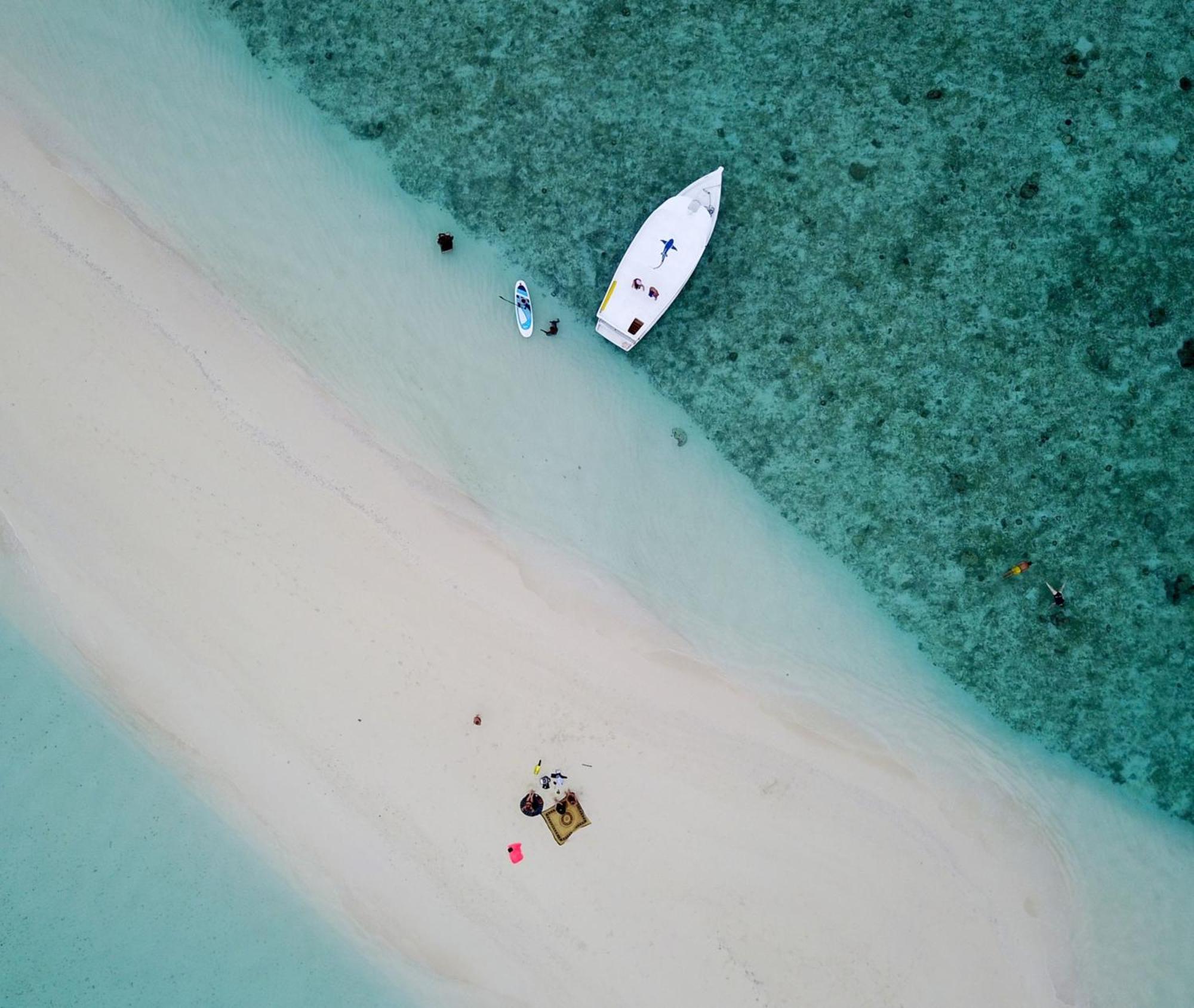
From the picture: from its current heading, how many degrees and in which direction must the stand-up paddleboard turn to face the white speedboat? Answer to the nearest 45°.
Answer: approximately 135° to its right

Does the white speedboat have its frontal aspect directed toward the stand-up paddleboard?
no

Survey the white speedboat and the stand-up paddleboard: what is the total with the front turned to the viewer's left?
0

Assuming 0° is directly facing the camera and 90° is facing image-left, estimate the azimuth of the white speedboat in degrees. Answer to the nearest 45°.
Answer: approximately 225°
